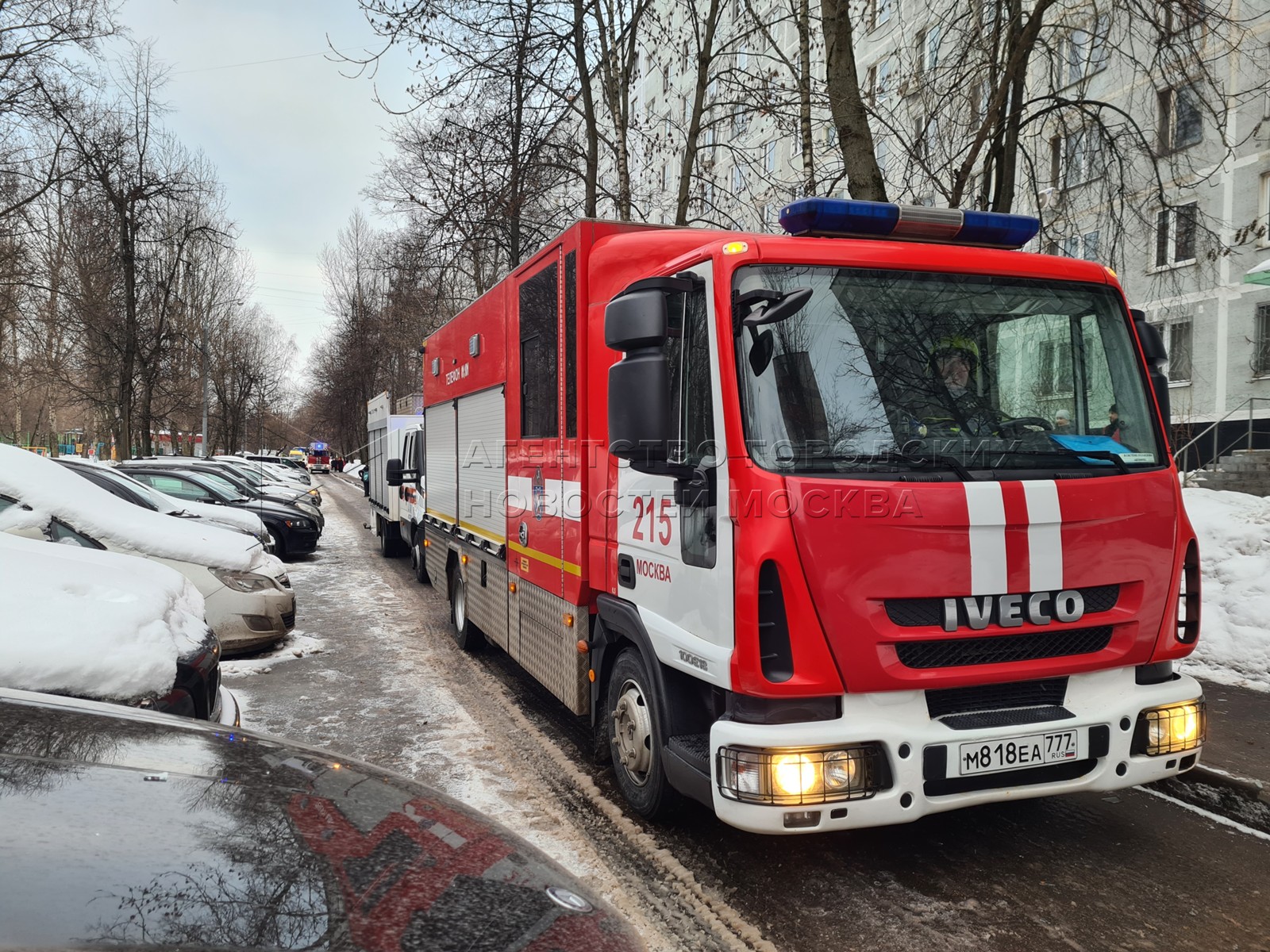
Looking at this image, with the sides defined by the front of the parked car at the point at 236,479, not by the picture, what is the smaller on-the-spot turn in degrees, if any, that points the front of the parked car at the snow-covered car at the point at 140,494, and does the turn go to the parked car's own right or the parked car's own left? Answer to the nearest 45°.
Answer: approximately 90° to the parked car's own right

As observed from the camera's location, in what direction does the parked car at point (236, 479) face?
facing to the right of the viewer

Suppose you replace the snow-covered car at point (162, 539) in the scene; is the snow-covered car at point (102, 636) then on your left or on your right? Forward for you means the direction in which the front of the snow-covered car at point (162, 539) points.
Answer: on your right

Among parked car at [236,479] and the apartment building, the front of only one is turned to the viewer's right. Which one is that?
the parked car

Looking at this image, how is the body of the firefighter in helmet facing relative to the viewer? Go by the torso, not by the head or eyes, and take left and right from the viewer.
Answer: facing the viewer

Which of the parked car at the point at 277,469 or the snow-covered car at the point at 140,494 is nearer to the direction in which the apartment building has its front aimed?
the snow-covered car

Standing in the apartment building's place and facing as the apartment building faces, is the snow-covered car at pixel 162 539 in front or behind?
in front

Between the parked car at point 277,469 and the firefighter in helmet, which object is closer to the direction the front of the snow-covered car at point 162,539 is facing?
the firefighter in helmet

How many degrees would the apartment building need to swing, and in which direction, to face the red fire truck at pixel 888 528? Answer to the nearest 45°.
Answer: approximately 45° to its left

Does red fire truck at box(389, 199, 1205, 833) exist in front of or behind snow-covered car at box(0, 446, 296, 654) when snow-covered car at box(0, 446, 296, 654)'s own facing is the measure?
in front

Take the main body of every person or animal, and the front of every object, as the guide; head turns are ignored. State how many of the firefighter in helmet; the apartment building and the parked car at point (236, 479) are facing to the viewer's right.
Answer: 1

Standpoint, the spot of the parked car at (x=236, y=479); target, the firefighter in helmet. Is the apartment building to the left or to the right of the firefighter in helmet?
left

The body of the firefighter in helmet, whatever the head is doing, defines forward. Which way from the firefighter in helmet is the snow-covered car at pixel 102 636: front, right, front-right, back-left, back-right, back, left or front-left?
right

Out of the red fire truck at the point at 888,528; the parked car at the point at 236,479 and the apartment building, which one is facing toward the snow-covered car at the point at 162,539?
the apartment building

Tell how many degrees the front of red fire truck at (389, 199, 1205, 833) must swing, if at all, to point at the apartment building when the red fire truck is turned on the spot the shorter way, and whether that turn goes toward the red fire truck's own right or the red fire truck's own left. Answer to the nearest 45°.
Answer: approximately 135° to the red fire truck's own left

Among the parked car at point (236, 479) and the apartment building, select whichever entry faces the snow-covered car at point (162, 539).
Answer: the apartment building
